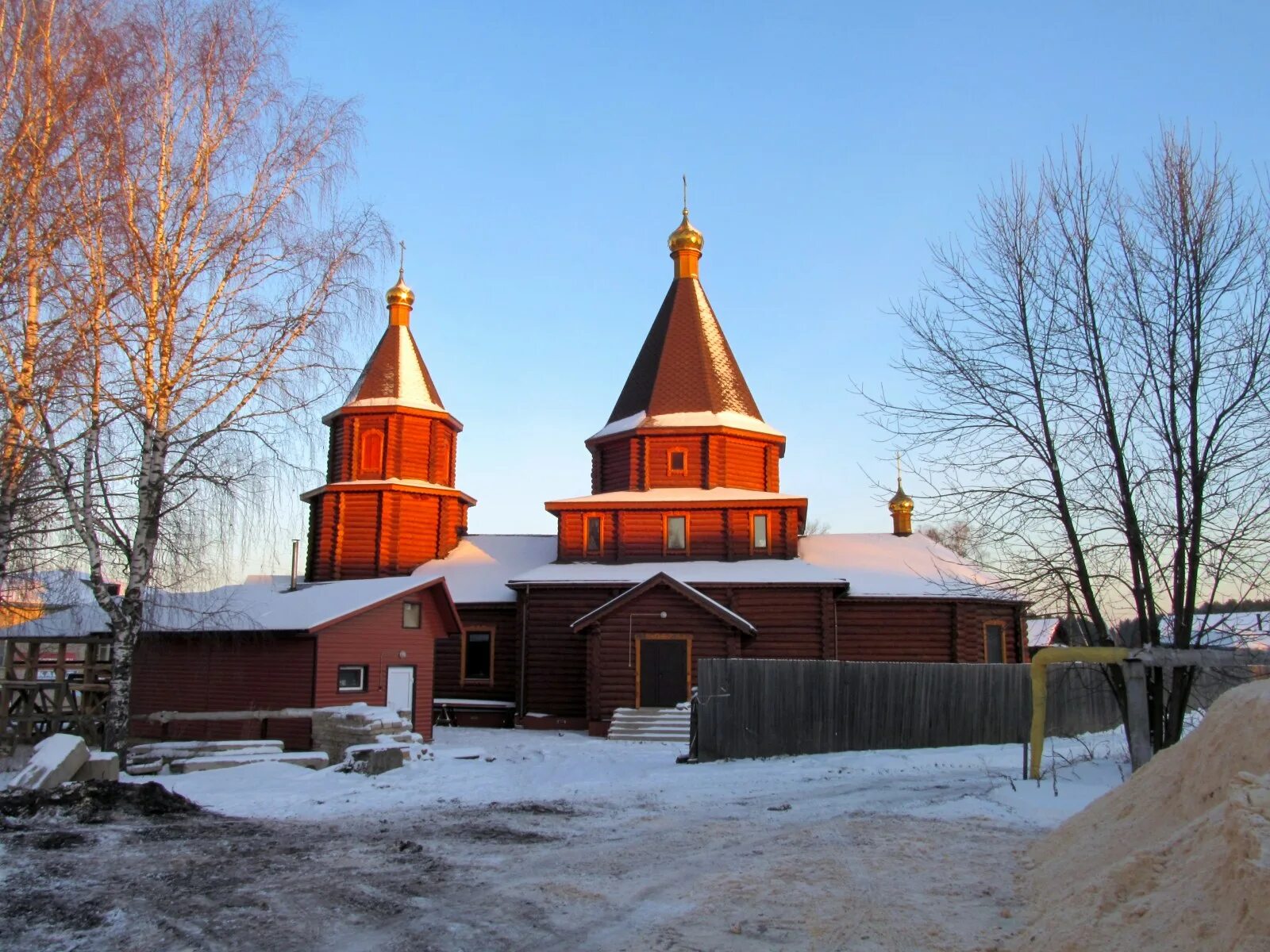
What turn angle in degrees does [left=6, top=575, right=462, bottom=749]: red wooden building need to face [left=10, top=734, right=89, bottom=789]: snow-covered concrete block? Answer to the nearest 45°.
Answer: approximately 45° to its right

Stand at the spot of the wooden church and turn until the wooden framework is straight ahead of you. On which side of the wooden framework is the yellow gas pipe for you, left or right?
left

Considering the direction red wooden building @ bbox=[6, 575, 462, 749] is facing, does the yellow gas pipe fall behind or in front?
in front

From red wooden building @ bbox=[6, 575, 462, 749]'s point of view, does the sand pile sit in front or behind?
in front

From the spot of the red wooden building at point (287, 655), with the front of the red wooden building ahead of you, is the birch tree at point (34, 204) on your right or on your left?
on your right
